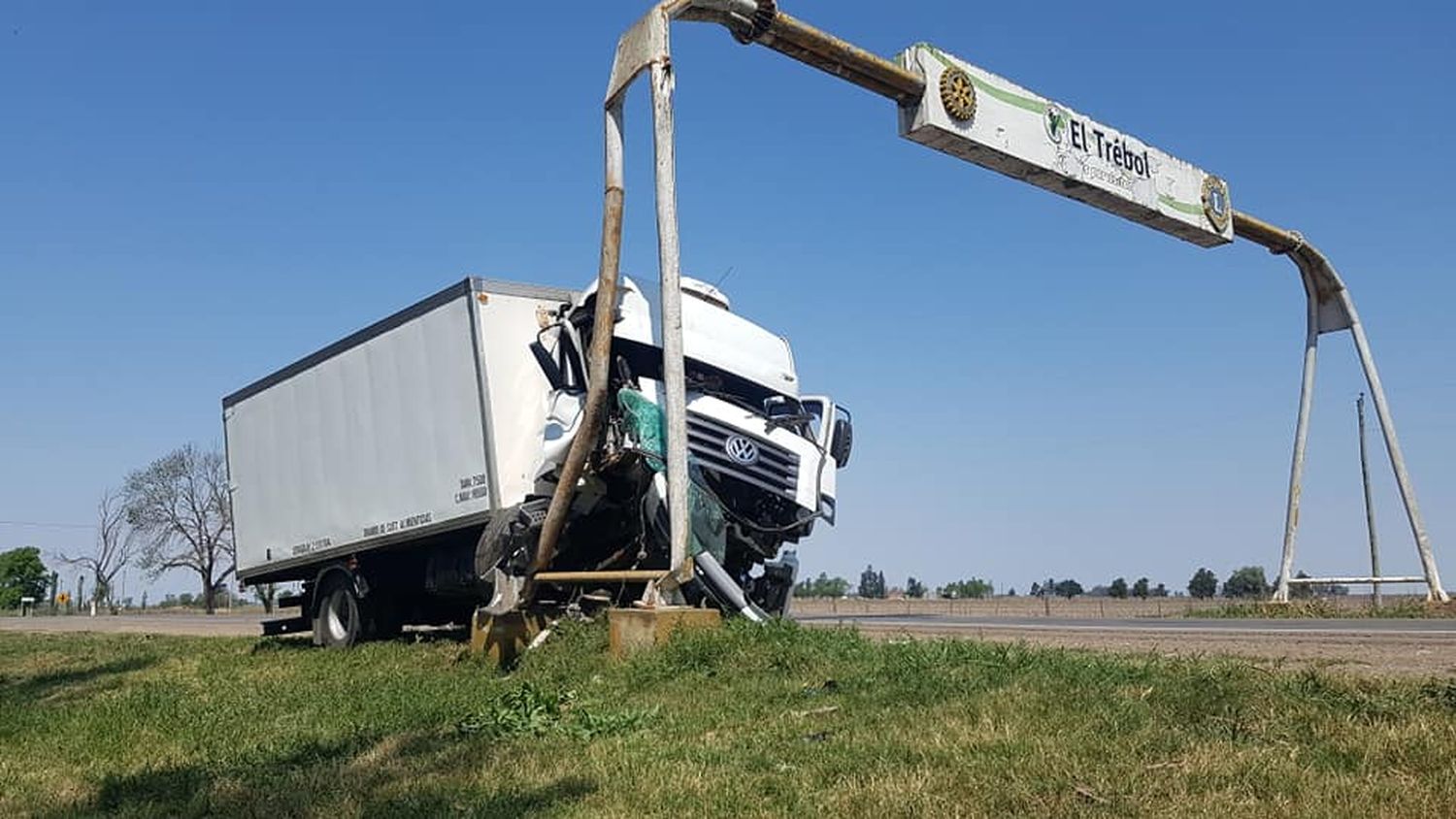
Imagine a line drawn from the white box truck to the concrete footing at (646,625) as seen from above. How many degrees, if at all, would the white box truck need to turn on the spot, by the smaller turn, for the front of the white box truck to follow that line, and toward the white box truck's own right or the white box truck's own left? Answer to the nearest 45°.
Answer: approximately 45° to the white box truck's own right

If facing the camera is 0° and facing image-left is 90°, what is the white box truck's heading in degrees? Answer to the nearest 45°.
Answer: approximately 315°

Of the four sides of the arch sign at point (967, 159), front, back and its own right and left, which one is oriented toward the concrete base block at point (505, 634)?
right

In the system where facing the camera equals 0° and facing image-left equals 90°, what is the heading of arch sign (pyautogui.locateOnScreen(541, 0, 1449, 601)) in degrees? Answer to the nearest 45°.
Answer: approximately 315°
